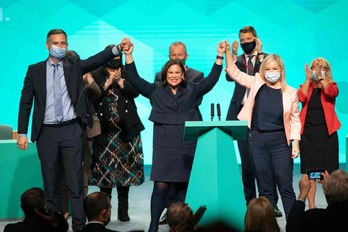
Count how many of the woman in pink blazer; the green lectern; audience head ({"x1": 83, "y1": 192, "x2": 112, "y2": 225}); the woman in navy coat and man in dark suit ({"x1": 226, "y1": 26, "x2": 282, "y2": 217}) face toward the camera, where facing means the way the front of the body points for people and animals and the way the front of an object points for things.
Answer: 4

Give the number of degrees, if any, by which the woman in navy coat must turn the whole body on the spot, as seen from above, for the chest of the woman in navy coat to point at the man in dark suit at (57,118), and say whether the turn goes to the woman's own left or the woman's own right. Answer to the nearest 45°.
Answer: approximately 90° to the woman's own right

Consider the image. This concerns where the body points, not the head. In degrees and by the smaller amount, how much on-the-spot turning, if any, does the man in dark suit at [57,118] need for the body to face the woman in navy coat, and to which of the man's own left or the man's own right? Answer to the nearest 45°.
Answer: approximately 90° to the man's own left

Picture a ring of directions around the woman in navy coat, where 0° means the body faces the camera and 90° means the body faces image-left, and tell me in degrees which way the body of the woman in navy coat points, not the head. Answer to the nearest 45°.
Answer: approximately 0°

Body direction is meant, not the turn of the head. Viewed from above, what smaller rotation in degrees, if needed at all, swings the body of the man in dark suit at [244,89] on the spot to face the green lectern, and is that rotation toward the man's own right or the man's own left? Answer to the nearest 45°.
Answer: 0° — they already face it

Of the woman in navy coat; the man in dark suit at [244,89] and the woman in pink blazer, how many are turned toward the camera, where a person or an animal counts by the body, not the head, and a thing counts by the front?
3

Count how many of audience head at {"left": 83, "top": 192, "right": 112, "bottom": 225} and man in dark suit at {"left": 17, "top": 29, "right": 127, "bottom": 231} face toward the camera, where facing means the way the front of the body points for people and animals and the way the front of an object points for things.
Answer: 1
